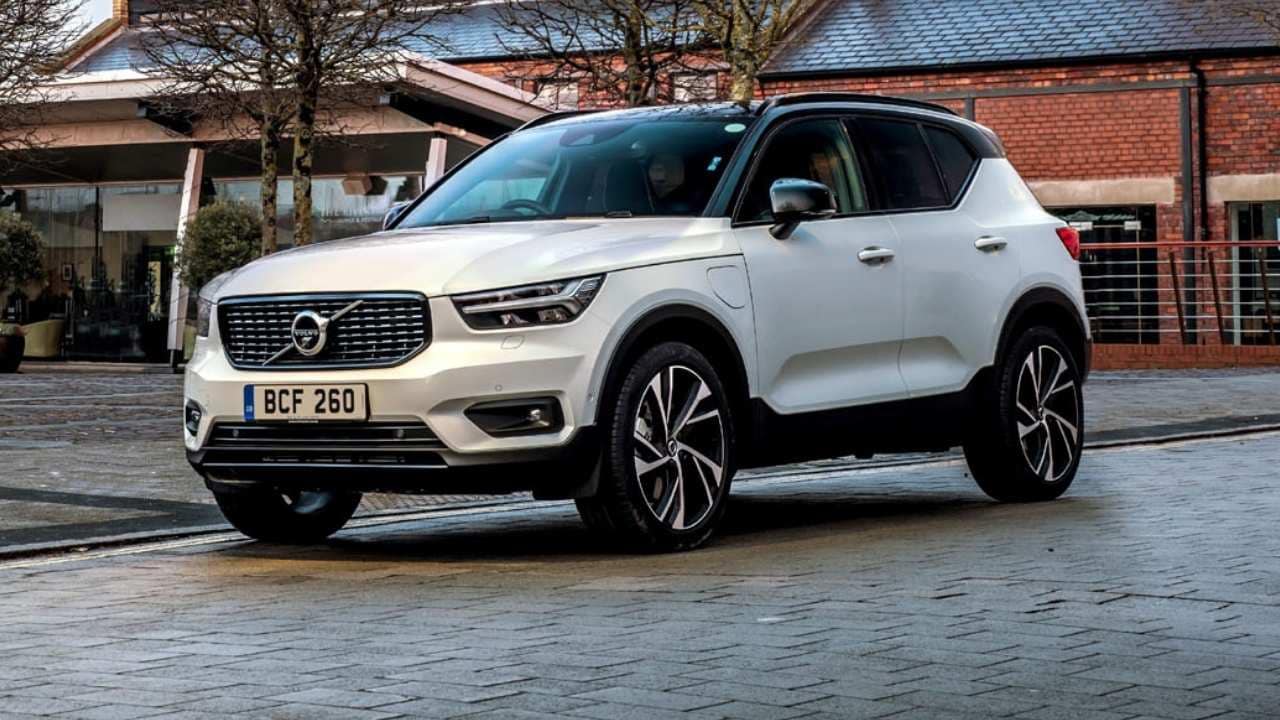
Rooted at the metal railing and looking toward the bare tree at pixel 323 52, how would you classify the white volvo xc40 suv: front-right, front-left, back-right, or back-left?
front-left

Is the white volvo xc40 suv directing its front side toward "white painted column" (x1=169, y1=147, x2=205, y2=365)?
no

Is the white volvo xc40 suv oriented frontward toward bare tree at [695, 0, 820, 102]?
no

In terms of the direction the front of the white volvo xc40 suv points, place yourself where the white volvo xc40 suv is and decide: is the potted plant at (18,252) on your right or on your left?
on your right

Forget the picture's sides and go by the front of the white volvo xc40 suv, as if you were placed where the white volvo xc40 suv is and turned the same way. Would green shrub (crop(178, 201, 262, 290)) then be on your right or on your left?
on your right

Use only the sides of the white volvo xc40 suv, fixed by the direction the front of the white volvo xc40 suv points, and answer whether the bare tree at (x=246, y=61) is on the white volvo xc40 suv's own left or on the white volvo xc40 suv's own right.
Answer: on the white volvo xc40 suv's own right

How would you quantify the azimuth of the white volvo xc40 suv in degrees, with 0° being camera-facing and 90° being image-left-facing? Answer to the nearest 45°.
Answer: approximately 45°

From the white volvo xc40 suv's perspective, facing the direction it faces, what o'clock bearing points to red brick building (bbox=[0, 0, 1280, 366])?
The red brick building is roughly at 5 o'clock from the white volvo xc40 suv.

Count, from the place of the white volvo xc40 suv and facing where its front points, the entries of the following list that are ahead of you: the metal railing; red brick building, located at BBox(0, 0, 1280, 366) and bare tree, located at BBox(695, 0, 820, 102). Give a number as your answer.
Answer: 0

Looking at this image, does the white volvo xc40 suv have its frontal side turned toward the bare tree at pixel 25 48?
no

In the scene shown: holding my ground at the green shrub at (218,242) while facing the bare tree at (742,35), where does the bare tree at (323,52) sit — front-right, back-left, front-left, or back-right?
front-right

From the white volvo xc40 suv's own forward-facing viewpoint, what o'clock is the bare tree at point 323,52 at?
The bare tree is roughly at 4 o'clock from the white volvo xc40 suv.
